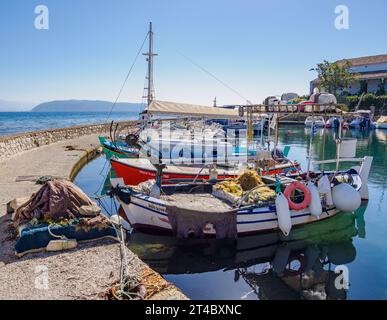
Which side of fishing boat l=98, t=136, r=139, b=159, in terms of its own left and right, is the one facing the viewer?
left

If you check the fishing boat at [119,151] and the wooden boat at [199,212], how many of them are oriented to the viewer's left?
2

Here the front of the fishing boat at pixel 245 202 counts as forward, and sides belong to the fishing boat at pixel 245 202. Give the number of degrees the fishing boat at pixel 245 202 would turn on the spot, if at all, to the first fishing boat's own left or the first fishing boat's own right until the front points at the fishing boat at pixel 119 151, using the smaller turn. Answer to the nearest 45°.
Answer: approximately 45° to the first fishing boat's own right

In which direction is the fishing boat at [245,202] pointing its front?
to the viewer's left

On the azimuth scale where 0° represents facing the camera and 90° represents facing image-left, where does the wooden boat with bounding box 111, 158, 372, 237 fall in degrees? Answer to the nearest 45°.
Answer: approximately 90°

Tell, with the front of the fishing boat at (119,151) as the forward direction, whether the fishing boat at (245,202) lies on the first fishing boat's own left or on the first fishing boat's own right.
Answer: on the first fishing boat's own left

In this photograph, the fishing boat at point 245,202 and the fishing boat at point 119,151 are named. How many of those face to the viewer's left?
2

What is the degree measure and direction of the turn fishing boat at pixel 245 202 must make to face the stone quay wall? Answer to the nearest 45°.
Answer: approximately 45° to its right
